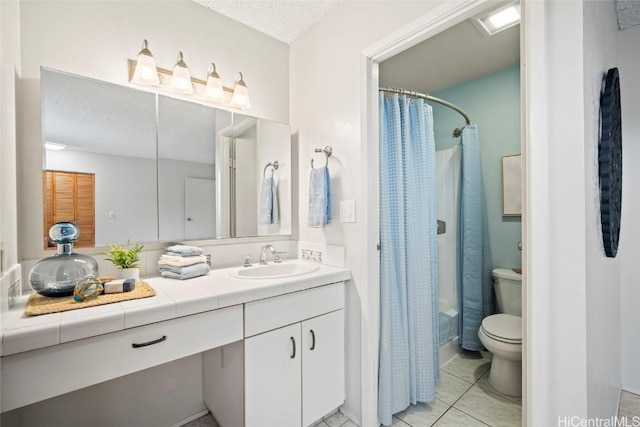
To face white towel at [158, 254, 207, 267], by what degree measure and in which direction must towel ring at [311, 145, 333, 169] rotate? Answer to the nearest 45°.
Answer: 0° — it already faces it

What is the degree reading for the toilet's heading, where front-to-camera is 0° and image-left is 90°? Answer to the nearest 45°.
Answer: approximately 45°

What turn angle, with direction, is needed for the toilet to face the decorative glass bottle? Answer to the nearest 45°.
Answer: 0° — it already faces it

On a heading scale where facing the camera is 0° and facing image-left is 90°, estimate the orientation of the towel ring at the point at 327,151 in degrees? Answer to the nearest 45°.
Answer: approximately 45°
